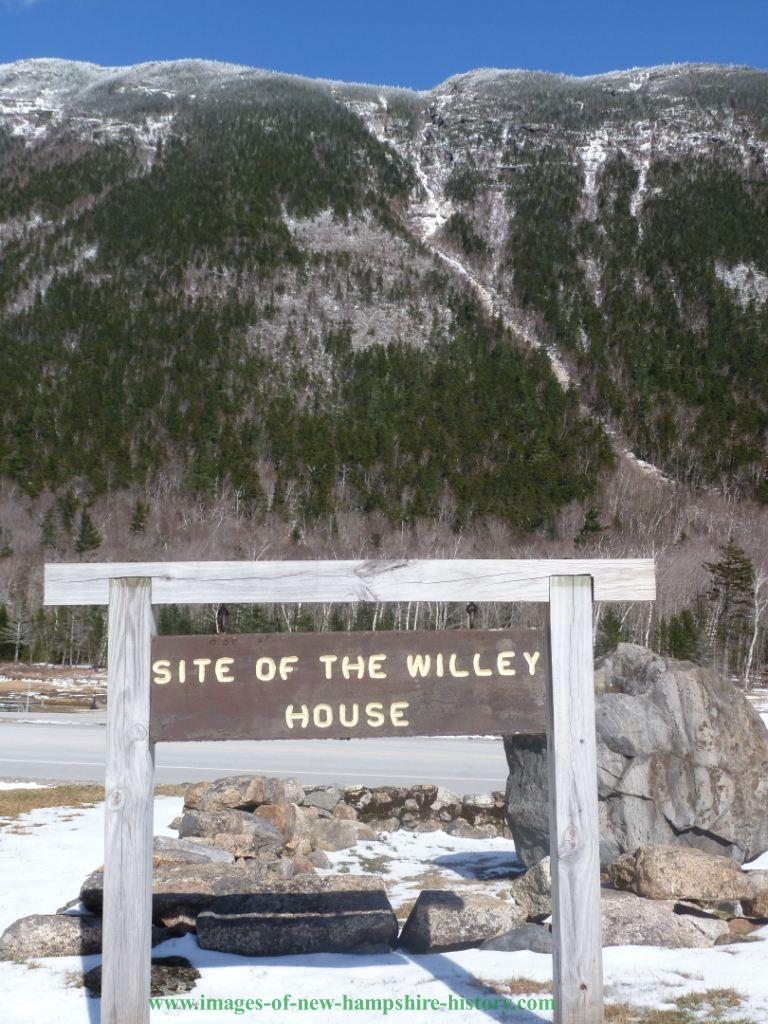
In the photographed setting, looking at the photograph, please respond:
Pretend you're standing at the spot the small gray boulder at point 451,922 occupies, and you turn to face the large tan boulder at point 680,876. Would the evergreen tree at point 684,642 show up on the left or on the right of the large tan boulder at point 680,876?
left

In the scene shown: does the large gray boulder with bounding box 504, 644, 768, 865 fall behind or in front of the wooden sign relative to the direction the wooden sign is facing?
behind

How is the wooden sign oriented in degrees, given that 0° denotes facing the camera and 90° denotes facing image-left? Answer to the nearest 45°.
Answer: approximately 0°

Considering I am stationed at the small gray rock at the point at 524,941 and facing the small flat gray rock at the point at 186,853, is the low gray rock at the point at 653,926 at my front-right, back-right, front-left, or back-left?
back-right

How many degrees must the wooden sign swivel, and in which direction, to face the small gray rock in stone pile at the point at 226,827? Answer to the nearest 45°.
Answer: approximately 180°

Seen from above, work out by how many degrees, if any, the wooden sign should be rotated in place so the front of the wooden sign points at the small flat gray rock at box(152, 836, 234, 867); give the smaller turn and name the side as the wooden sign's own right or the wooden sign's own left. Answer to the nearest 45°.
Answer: approximately 180°

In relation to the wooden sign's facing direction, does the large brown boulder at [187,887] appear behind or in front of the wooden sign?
behind

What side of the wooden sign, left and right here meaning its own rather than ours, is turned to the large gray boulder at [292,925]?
back
